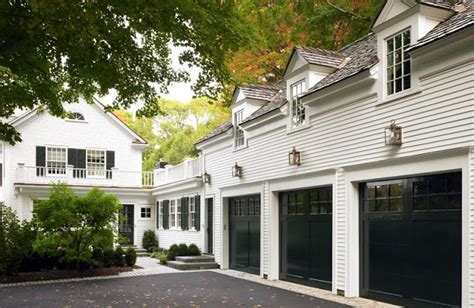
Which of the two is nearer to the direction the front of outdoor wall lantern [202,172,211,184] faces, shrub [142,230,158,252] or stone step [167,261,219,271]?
the stone step

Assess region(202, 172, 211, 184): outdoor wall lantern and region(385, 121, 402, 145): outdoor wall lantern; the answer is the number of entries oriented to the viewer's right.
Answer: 0

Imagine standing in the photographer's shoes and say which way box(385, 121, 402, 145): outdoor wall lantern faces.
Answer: facing the viewer and to the left of the viewer

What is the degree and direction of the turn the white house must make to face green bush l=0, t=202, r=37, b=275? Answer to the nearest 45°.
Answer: approximately 90° to its right

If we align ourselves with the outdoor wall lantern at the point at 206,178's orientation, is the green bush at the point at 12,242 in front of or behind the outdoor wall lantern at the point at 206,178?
in front
